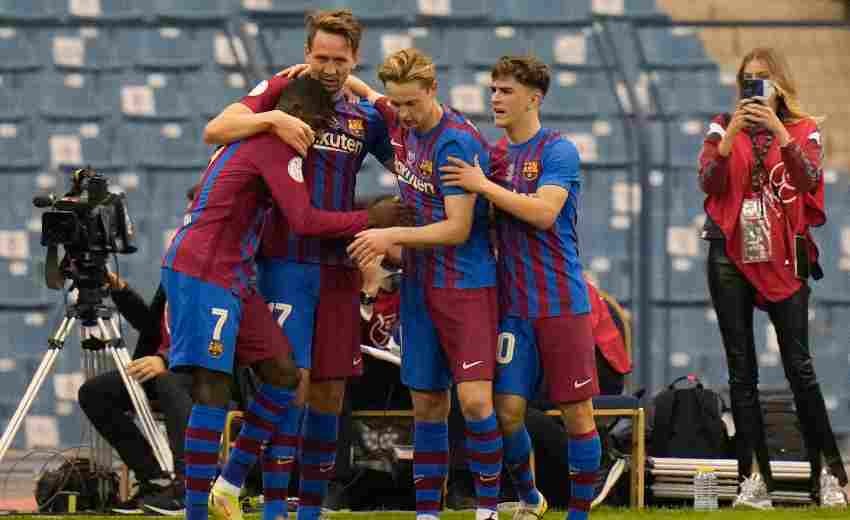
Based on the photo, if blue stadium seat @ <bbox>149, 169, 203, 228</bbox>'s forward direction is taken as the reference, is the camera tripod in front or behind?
in front

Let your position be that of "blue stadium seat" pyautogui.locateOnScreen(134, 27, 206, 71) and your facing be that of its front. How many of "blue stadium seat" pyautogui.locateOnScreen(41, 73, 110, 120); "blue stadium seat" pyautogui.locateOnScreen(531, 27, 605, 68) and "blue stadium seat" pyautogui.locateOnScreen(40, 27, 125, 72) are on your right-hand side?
2

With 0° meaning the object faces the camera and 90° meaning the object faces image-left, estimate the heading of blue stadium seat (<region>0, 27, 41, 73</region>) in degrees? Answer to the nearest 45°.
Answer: approximately 0°

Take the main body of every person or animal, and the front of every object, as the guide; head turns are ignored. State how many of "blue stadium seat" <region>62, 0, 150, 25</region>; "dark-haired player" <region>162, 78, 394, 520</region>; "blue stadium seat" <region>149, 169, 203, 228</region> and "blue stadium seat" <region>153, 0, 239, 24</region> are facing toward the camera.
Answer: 3

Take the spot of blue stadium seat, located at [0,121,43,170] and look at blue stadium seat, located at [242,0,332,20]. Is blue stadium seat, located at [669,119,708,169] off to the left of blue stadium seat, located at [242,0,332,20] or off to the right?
right

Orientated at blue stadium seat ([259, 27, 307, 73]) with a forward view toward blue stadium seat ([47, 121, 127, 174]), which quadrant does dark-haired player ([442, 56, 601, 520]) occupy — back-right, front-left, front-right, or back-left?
front-left

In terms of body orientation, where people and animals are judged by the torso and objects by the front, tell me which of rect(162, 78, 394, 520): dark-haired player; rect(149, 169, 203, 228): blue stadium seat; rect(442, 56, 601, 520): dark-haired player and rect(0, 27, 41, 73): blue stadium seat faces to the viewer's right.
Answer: rect(162, 78, 394, 520): dark-haired player

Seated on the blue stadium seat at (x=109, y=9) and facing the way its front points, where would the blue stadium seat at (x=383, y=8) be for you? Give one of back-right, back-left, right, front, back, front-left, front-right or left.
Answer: left

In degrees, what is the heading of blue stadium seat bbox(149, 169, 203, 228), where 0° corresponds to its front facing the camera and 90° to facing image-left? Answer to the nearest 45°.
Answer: approximately 0°

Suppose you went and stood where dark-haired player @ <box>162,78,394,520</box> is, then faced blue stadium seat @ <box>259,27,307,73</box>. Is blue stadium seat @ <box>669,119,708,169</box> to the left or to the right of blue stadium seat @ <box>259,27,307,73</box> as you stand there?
right
